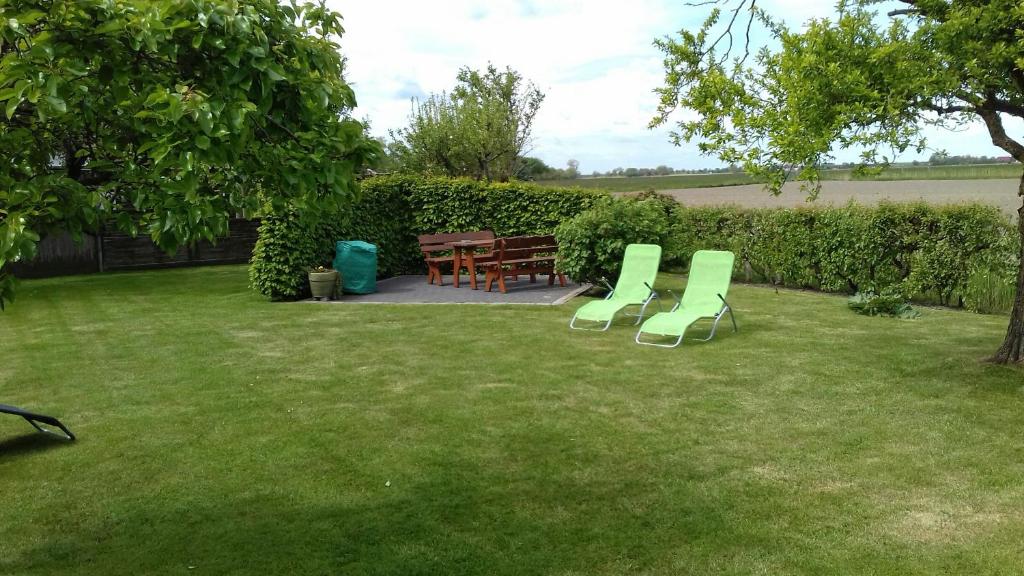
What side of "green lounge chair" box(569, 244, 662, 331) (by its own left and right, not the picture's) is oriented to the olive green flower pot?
right

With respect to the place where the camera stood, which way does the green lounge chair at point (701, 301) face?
facing the viewer and to the left of the viewer

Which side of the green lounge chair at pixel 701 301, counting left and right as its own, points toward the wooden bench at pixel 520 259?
right

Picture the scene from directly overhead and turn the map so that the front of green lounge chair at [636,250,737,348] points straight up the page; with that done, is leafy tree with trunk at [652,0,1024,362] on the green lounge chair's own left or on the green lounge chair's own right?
on the green lounge chair's own left

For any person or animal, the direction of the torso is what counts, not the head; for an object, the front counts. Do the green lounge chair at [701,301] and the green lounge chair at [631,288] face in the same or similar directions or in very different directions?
same or similar directions

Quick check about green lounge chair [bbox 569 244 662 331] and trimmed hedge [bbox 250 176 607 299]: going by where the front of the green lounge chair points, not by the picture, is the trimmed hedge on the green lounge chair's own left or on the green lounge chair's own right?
on the green lounge chair's own right

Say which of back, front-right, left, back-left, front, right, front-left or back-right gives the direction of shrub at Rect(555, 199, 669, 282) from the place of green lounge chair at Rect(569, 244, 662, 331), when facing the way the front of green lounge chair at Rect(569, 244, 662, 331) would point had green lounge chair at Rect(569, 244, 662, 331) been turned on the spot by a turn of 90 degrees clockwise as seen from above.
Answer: front-right

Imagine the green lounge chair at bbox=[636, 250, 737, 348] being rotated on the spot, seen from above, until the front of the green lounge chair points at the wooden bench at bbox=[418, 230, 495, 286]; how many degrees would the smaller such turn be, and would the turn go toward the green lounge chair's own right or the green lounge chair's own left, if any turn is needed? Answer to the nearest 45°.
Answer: approximately 90° to the green lounge chair's own right

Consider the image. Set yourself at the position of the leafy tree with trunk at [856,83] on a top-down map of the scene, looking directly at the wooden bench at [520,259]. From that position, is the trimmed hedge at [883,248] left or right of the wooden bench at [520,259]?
right

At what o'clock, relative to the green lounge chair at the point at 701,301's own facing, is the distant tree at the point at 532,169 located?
The distant tree is roughly at 4 o'clock from the green lounge chair.

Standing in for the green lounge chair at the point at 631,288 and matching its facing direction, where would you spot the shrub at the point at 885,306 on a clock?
The shrub is roughly at 7 o'clock from the green lounge chair.

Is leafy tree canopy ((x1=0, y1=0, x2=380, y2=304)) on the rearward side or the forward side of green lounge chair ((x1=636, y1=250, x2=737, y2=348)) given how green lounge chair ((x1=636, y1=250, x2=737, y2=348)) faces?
on the forward side
